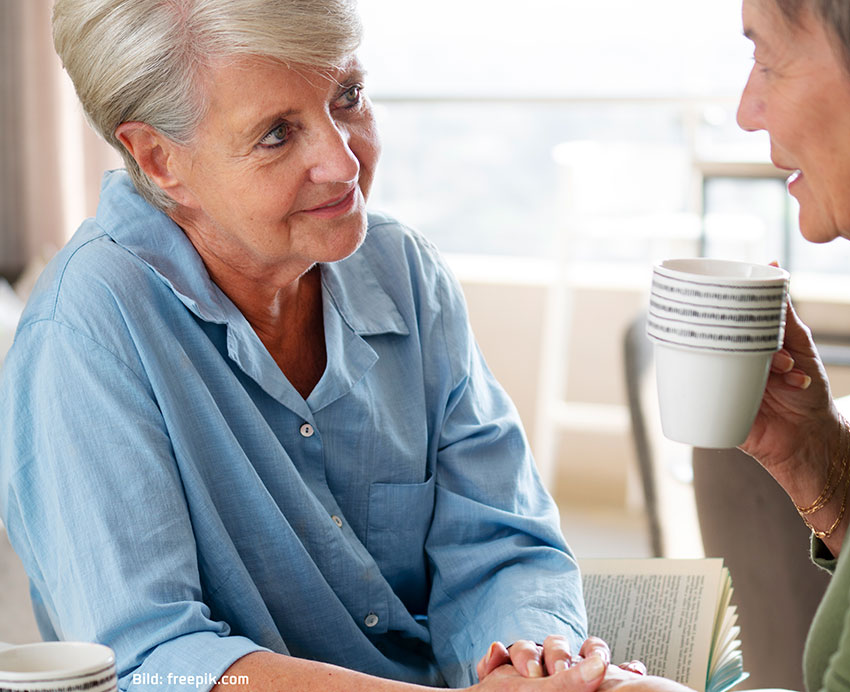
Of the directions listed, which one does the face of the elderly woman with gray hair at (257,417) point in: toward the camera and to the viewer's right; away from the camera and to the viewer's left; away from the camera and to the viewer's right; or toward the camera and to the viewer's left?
toward the camera and to the viewer's right

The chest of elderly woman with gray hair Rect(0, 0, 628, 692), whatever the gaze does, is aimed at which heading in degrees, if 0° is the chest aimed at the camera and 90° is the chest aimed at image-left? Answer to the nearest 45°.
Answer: approximately 315°
